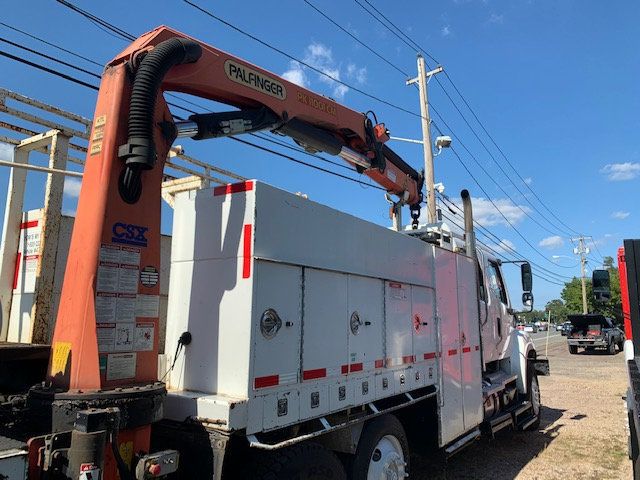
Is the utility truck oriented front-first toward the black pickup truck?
yes

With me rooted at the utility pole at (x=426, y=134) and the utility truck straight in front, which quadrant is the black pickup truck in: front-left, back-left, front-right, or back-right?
back-left

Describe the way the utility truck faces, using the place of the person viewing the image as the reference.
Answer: facing away from the viewer and to the right of the viewer
